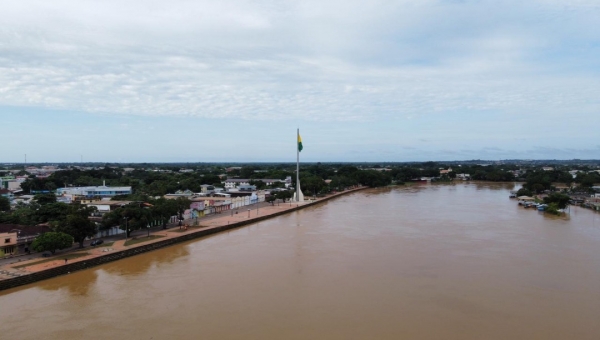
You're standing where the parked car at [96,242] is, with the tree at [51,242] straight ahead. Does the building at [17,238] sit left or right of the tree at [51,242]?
right

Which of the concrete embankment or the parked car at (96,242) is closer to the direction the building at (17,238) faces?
the concrete embankment

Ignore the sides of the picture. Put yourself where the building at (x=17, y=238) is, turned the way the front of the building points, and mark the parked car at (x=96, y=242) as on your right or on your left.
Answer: on your left

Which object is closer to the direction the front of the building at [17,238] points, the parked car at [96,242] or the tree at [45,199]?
the parked car

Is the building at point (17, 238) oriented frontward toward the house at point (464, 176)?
no

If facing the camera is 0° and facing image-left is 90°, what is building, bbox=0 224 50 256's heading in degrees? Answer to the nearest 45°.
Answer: approximately 315°

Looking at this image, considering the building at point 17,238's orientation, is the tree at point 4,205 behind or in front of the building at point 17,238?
behind

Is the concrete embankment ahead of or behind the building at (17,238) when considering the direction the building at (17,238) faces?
ahead

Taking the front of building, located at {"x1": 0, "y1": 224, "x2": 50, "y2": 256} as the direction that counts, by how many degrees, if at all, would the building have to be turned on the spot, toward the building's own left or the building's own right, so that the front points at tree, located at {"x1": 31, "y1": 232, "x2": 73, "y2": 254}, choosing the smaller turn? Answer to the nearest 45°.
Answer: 0° — it already faces it

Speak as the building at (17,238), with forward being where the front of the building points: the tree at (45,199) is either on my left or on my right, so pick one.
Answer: on my left

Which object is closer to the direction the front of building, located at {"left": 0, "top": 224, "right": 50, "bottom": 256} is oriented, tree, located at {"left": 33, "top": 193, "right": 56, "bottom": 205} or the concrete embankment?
the concrete embankment
